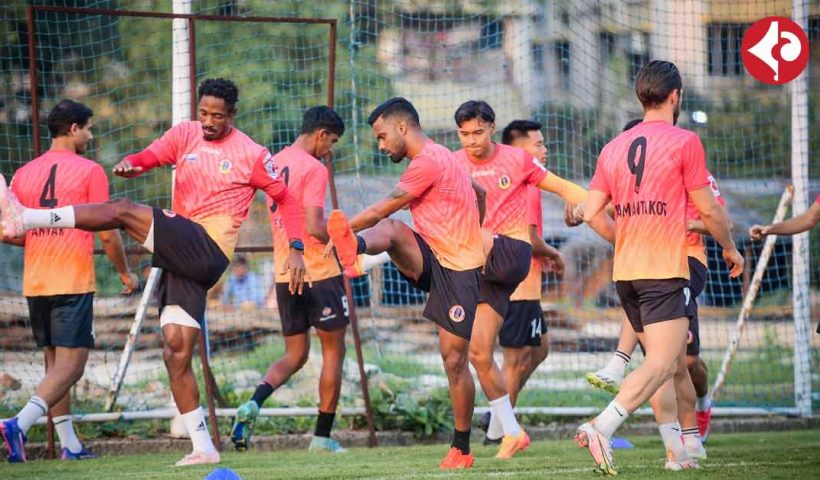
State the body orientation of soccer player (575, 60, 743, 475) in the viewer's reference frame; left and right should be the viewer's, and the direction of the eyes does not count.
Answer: facing away from the viewer and to the right of the viewer

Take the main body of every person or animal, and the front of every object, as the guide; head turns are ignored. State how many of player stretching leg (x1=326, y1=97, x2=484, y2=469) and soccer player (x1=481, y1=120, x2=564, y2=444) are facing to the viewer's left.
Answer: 1

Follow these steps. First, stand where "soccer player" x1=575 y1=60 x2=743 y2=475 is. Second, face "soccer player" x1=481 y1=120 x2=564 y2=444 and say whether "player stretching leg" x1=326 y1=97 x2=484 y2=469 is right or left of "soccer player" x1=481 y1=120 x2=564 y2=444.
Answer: left

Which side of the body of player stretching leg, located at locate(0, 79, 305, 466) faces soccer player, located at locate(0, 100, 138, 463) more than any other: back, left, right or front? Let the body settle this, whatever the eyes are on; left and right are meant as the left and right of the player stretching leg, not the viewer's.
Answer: right

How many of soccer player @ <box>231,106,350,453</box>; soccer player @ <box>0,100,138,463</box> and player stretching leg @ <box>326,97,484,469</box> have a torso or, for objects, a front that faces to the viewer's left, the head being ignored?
1

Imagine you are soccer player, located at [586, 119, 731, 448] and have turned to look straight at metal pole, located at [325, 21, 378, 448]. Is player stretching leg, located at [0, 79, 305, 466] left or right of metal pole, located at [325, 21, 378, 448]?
left

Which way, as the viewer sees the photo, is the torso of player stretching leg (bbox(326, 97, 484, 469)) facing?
to the viewer's left

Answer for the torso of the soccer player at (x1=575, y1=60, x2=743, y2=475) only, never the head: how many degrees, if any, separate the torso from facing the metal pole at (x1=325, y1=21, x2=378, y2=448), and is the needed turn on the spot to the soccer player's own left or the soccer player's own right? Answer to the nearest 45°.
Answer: approximately 90° to the soccer player's own left
